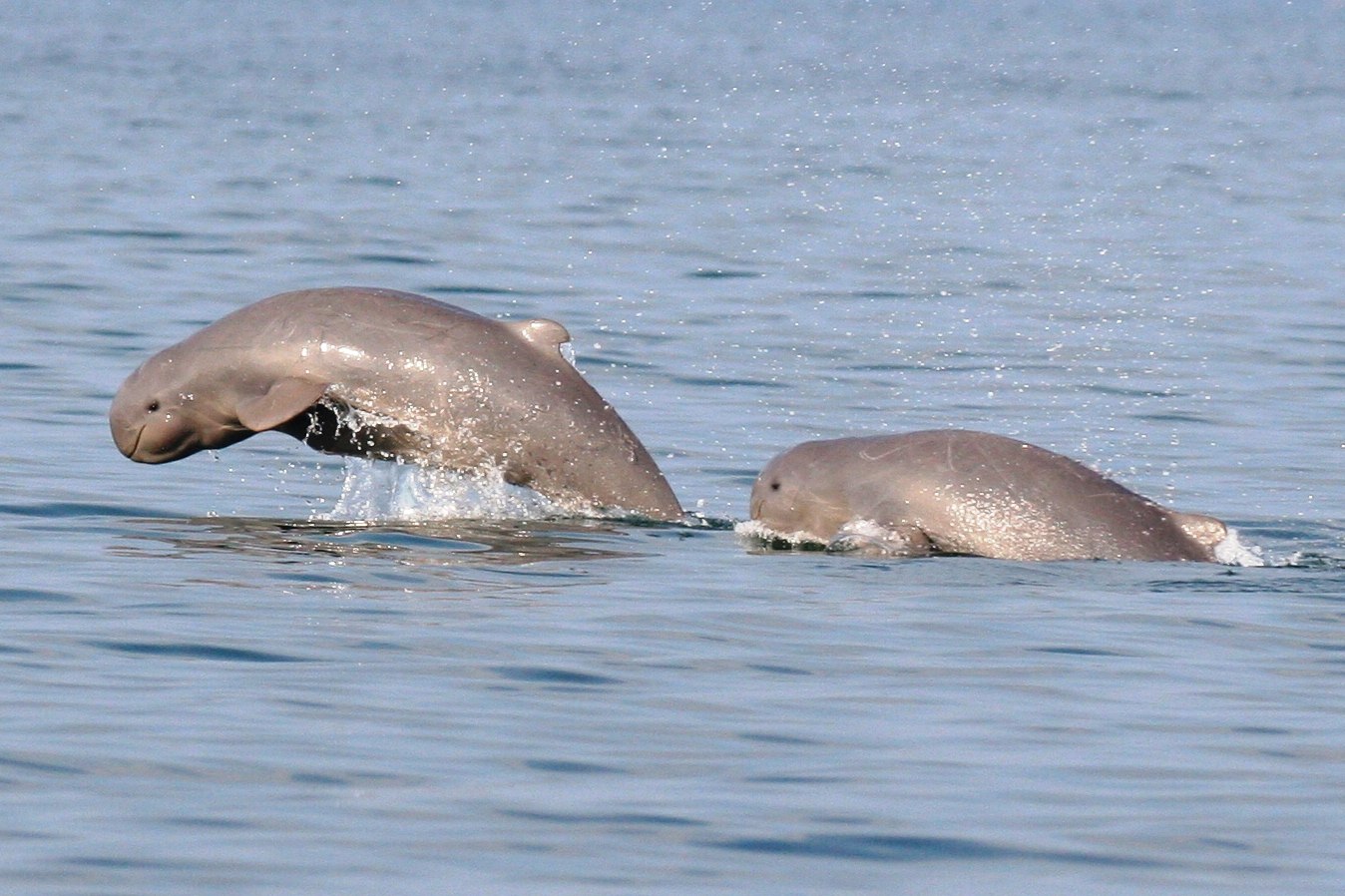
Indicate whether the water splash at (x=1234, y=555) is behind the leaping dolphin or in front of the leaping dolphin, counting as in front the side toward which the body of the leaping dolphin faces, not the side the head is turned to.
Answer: behind

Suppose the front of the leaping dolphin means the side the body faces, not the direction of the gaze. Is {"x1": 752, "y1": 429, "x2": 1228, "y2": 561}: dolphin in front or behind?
behind

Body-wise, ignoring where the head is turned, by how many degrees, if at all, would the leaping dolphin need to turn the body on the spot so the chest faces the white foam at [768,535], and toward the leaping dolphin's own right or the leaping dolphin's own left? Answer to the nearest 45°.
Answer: approximately 180°

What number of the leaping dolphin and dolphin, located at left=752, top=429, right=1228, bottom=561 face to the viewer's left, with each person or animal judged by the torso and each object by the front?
2

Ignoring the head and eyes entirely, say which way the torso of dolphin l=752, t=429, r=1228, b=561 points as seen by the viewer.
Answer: to the viewer's left

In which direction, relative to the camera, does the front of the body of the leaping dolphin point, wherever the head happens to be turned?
to the viewer's left

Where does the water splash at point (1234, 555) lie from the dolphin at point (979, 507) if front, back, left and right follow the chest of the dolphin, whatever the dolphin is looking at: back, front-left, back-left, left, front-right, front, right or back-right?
back

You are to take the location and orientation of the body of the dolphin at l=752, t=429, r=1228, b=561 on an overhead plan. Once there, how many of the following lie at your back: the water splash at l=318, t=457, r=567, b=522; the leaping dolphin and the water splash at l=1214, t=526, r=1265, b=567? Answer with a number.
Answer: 1

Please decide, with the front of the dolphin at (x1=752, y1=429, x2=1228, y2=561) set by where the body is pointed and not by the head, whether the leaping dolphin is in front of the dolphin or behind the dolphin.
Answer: in front

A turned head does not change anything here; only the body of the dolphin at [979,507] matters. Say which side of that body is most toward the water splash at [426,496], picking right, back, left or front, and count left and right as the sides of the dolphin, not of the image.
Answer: front
